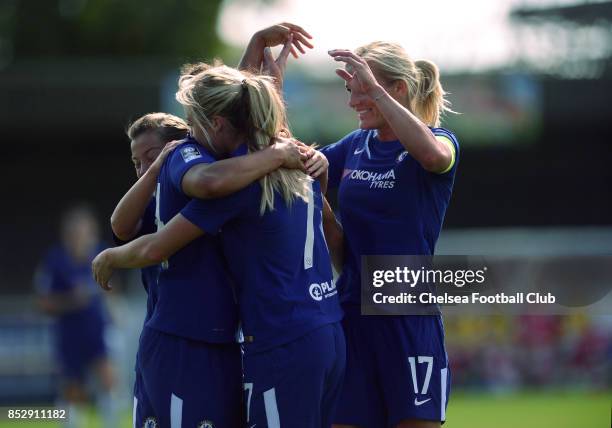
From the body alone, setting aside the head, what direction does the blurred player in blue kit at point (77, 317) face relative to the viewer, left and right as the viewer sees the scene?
facing the viewer and to the right of the viewer
